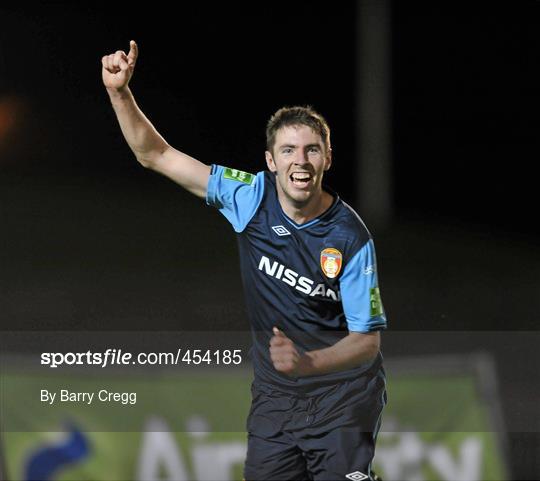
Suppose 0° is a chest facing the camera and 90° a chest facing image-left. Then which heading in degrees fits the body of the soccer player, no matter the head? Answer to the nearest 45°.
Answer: approximately 0°
